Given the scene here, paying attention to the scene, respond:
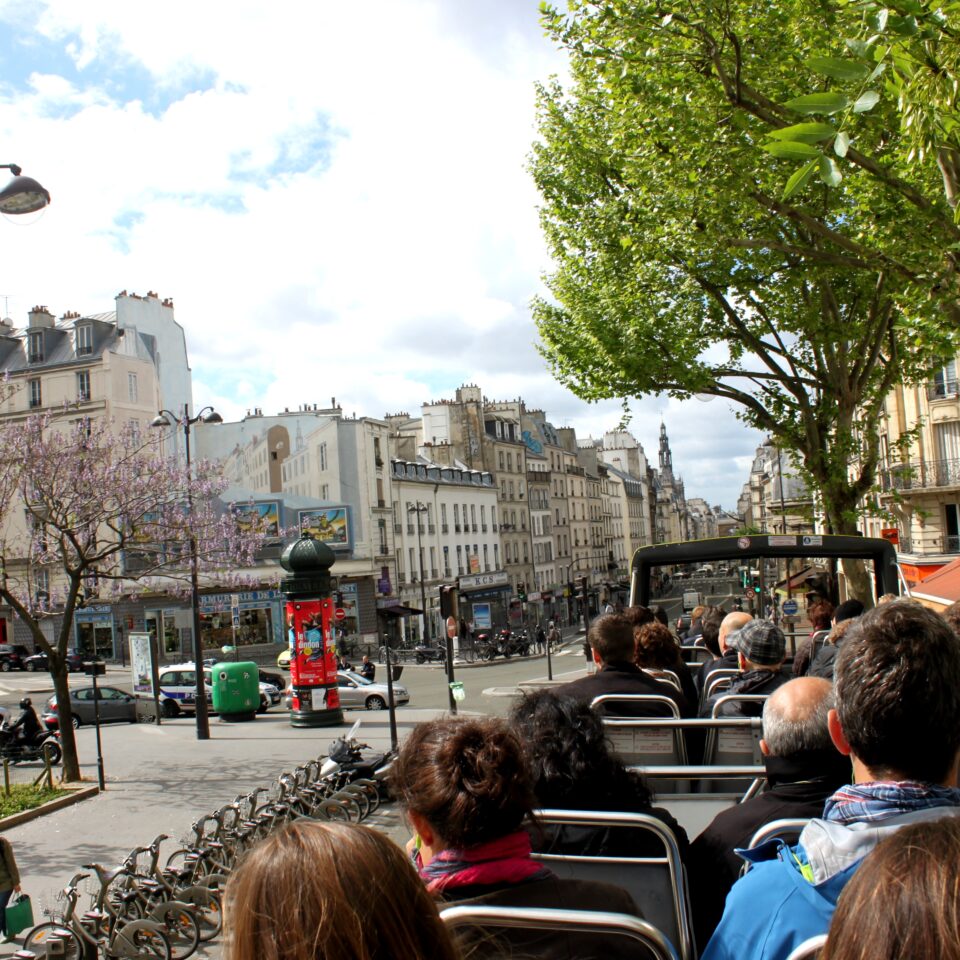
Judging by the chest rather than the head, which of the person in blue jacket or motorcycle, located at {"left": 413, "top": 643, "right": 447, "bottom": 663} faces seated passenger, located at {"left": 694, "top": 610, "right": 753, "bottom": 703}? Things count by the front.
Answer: the person in blue jacket

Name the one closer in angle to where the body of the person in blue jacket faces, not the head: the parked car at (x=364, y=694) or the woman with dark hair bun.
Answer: the parked car

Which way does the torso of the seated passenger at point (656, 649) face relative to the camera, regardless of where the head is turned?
away from the camera

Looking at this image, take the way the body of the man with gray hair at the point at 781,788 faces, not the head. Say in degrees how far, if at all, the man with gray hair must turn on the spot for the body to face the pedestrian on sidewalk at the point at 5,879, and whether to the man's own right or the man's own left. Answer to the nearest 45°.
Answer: approximately 45° to the man's own left

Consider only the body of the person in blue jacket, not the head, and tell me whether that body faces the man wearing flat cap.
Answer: yes

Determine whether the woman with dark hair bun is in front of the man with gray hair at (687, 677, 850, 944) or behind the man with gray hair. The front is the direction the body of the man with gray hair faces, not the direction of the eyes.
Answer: behind

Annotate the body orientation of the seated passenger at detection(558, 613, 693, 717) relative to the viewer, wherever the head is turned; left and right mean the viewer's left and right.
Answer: facing away from the viewer

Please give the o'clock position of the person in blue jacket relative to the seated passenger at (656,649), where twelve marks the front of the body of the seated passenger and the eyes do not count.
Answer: The person in blue jacket is roughly at 6 o'clock from the seated passenger.

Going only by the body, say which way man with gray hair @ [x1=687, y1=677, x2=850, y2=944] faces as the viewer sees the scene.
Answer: away from the camera

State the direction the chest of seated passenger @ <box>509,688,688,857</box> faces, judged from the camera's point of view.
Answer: away from the camera
